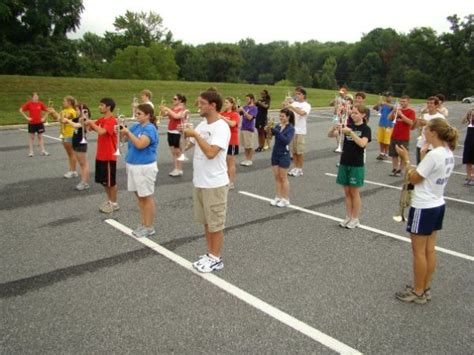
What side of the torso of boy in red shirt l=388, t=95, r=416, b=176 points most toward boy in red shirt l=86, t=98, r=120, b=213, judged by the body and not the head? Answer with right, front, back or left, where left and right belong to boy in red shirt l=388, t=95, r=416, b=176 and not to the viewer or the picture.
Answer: front

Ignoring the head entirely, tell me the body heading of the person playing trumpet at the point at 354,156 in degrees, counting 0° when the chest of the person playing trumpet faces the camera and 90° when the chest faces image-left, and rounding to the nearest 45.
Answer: approximately 45°

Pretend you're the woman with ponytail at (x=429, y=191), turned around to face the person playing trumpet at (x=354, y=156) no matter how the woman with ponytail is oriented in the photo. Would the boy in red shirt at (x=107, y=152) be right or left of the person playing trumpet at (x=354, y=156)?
left

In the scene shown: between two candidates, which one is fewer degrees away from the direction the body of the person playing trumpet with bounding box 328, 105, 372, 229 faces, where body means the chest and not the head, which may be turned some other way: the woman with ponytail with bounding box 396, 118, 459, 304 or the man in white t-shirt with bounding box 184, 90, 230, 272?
the man in white t-shirt

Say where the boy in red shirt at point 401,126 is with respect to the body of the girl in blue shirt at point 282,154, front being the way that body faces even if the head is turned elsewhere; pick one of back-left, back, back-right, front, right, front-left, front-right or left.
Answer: back

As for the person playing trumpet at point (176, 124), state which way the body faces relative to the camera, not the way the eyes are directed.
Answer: to the viewer's left

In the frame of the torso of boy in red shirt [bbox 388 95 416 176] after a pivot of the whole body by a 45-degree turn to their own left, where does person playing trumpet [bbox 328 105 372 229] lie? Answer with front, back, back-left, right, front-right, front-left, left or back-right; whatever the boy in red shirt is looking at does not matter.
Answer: front

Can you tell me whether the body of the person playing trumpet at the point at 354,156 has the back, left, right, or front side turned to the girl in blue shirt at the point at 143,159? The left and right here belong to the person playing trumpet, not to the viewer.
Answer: front

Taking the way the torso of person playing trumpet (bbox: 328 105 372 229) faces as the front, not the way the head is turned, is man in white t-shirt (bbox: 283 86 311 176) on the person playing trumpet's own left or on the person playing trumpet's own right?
on the person playing trumpet's own right

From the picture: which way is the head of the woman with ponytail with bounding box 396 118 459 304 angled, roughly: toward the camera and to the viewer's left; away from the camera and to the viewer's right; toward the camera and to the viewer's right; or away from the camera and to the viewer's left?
away from the camera and to the viewer's left

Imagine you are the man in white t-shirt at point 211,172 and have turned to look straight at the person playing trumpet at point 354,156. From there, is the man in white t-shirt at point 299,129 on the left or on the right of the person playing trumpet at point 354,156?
left

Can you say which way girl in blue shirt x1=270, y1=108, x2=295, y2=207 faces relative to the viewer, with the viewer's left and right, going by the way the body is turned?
facing the viewer and to the left of the viewer

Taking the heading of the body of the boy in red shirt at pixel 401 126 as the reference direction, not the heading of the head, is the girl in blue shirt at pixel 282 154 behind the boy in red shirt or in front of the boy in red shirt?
in front
